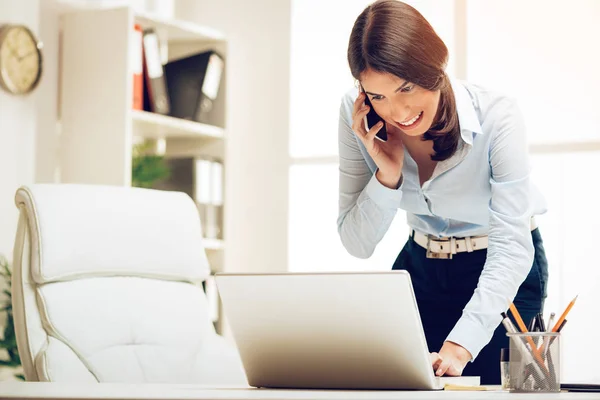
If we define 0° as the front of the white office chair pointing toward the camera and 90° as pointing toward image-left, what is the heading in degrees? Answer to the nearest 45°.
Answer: approximately 315°

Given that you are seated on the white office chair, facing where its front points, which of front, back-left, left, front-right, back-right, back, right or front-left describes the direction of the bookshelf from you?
back-left

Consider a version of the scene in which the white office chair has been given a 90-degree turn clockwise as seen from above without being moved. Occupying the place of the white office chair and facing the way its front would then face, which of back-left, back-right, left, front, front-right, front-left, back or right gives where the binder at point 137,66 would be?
back-right

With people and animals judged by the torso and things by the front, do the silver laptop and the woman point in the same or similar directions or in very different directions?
very different directions

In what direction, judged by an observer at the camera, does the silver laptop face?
facing away from the viewer and to the right of the viewer

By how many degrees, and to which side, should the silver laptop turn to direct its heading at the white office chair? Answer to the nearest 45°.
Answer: approximately 90° to its left

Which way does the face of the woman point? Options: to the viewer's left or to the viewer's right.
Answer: to the viewer's left

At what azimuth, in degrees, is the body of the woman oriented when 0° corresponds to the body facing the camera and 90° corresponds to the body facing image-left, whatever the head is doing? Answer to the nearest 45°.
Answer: approximately 45°

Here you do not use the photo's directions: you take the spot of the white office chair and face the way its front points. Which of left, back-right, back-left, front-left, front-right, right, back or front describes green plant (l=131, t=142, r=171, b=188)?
back-left
